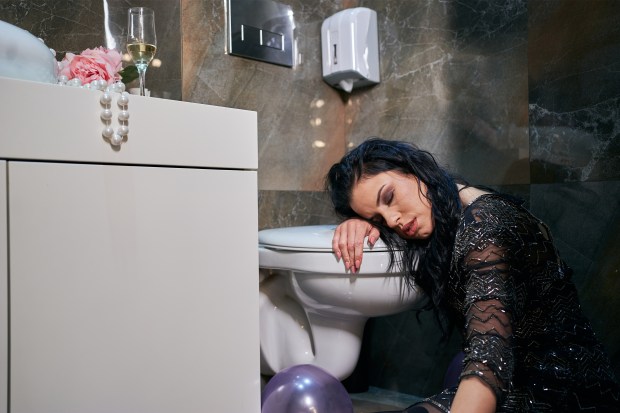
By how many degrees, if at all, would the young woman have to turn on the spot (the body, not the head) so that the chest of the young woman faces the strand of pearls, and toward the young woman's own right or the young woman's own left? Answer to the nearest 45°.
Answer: approximately 45° to the young woman's own left

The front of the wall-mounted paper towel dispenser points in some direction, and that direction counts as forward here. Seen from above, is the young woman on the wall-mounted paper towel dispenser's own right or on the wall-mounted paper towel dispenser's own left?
on the wall-mounted paper towel dispenser's own left

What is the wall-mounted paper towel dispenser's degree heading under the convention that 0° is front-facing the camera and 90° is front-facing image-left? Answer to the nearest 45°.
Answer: approximately 45°

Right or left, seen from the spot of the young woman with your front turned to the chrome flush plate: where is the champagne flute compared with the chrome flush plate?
left
